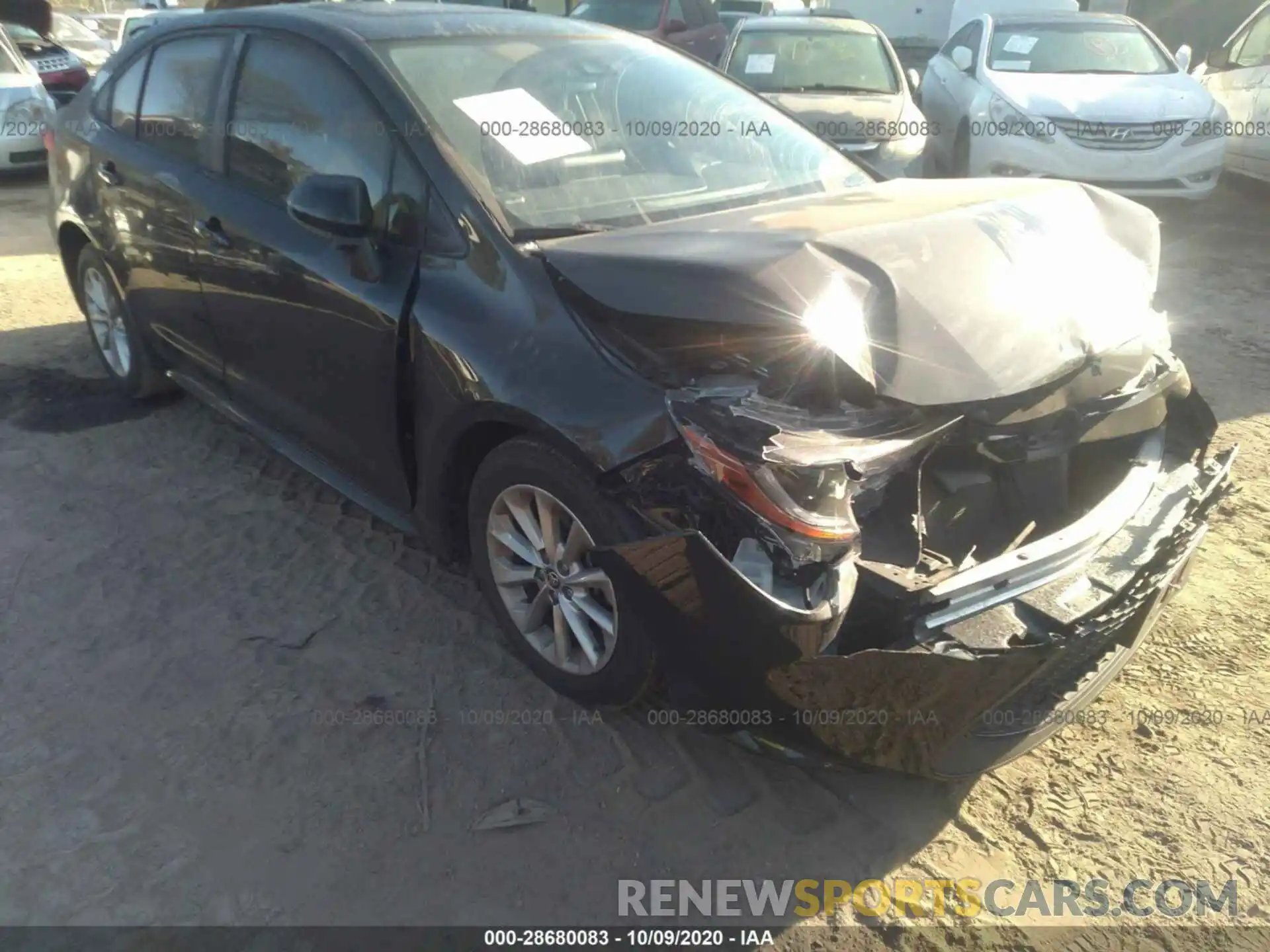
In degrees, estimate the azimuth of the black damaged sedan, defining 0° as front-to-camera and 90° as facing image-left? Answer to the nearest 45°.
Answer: approximately 315°

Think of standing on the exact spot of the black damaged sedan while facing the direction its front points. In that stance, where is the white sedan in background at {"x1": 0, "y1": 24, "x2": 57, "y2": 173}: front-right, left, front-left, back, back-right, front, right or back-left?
back

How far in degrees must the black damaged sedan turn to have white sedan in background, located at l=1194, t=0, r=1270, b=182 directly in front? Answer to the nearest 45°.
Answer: approximately 90° to its left

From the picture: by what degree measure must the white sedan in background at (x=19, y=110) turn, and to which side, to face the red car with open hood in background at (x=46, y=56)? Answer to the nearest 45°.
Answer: approximately 135° to its left

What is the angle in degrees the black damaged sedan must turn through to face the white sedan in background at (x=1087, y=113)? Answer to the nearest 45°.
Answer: approximately 90° to its left

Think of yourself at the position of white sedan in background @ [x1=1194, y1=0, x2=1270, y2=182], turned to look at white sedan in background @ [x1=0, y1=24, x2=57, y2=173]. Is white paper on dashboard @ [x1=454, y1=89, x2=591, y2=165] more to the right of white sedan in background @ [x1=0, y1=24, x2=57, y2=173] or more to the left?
left

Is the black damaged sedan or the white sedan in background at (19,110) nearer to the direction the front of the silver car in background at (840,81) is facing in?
the black damaged sedan

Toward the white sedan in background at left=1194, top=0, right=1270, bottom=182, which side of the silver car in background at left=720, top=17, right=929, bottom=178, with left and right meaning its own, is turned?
left

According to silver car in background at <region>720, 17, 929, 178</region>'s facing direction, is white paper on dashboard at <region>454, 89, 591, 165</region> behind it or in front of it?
in front

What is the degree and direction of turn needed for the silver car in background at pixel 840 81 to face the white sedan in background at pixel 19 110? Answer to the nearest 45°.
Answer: approximately 90° to its right
